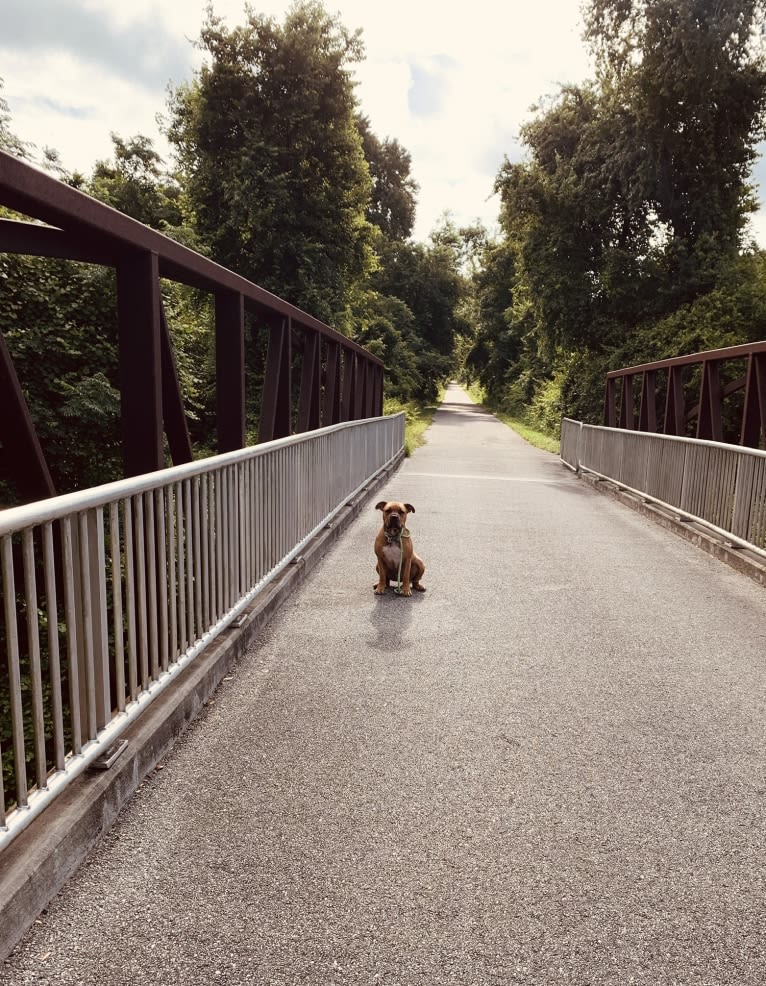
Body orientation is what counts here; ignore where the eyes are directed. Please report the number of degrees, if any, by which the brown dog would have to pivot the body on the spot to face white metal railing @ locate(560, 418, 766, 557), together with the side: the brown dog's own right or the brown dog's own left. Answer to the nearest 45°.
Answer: approximately 135° to the brown dog's own left

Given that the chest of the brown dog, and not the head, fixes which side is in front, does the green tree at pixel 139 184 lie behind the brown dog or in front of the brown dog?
behind

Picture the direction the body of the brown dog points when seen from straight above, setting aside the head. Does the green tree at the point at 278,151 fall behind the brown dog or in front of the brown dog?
behind

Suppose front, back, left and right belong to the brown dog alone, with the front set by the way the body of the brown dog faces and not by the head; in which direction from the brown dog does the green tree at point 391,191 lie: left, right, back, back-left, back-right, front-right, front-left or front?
back

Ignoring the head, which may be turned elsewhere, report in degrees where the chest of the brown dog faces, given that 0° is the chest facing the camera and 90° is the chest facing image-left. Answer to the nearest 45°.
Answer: approximately 0°

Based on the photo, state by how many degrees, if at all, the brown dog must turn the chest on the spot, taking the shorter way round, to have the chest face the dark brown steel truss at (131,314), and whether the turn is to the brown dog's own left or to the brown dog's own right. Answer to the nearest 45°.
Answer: approximately 45° to the brown dog's own right

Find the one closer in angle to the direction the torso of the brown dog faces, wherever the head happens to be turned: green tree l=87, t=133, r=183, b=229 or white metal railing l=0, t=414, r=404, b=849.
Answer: the white metal railing
